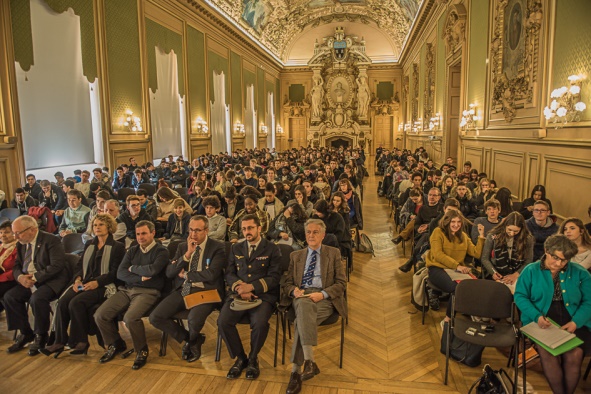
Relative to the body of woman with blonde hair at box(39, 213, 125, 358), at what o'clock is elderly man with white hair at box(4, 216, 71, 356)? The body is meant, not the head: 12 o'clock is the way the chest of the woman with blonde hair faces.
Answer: The elderly man with white hair is roughly at 3 o'clock from the woman with blonde hair.

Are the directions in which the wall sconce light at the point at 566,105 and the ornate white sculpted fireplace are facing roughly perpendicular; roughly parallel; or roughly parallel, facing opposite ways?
roughly perpendicular

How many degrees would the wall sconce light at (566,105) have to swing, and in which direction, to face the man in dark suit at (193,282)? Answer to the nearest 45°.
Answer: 0° — it already faces them

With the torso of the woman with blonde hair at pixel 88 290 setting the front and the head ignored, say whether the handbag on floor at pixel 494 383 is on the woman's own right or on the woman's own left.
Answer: on the woman's own left

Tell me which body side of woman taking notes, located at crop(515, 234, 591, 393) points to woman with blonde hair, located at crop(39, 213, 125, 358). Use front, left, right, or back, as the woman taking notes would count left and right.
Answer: right

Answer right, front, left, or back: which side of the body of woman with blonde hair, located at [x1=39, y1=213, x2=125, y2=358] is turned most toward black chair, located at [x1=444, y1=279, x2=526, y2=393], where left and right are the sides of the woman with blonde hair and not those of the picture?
left

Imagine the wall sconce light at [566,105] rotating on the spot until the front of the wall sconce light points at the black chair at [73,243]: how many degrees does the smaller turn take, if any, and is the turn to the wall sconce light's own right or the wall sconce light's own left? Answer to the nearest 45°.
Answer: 0° — it already faces it

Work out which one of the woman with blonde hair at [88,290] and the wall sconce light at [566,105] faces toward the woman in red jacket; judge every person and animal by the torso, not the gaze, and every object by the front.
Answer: the wall sconce light

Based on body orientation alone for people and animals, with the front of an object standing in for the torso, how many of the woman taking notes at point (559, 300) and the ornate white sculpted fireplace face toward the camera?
2

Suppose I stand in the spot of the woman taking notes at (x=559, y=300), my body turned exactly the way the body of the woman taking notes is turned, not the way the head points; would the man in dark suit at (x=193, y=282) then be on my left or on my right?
on my right

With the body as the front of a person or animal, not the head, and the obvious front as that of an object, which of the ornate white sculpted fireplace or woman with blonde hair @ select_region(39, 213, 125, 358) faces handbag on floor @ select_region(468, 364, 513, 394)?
the ornate white sculpted fireplace

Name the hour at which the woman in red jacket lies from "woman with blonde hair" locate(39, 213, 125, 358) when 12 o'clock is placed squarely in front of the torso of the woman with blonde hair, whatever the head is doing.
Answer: The woman in red jacket is roughly at 3 o'clock from the woman with blonde hair.
